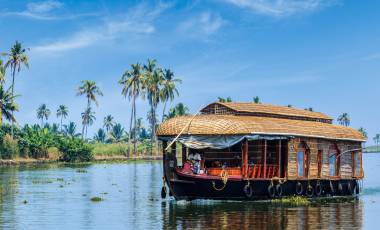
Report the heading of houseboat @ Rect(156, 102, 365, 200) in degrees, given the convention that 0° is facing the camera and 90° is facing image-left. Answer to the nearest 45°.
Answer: approximately 45°
